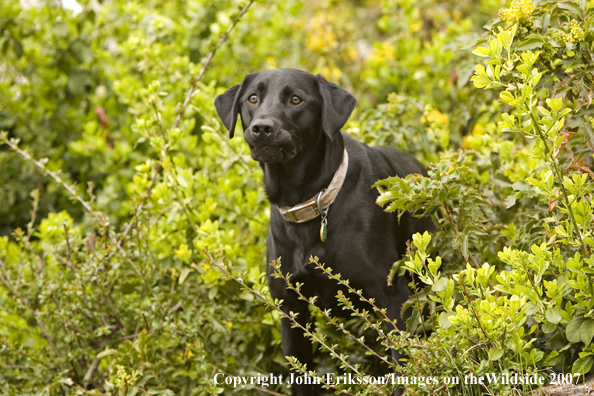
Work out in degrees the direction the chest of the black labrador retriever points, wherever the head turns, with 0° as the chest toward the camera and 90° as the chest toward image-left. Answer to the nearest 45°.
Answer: approximately 45°
